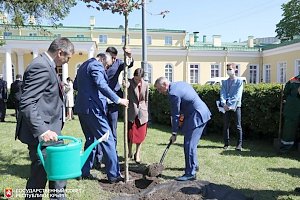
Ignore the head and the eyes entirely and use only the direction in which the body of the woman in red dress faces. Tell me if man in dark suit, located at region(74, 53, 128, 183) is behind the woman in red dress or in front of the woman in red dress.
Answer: in front

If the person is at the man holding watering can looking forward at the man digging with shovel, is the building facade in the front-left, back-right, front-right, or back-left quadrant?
front-left

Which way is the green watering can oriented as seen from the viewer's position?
to the viewer's right

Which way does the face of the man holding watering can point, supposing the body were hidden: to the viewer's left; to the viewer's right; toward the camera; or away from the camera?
to the viewer's right

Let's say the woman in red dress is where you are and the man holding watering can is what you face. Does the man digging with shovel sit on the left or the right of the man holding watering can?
left

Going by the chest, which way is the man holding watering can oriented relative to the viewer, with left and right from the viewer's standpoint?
facing to the right of the viewer

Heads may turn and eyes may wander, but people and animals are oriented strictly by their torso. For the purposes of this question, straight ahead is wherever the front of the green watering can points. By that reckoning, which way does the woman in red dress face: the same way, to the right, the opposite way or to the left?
to the right

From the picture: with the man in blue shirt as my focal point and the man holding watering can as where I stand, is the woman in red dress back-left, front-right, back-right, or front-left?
front-left

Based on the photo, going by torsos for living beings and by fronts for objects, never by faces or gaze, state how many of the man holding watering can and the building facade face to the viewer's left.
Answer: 0

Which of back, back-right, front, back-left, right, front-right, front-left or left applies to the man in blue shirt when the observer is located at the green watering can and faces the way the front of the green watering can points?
front-left

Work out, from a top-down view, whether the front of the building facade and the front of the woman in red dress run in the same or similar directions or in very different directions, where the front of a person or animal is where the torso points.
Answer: same or similar directions

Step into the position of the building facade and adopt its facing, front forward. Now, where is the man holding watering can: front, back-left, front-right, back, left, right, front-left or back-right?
front

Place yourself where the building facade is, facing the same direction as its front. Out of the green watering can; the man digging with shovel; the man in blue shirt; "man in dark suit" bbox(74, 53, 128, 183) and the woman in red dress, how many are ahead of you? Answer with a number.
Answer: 5

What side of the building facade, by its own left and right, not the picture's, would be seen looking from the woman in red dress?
front

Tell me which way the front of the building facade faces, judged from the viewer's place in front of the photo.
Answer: facing the viewer

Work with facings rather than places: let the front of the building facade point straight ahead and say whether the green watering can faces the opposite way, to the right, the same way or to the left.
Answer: to the left

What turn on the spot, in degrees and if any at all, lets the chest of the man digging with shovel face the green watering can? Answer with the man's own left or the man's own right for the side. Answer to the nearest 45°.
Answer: approximately 45° to the man's own left
